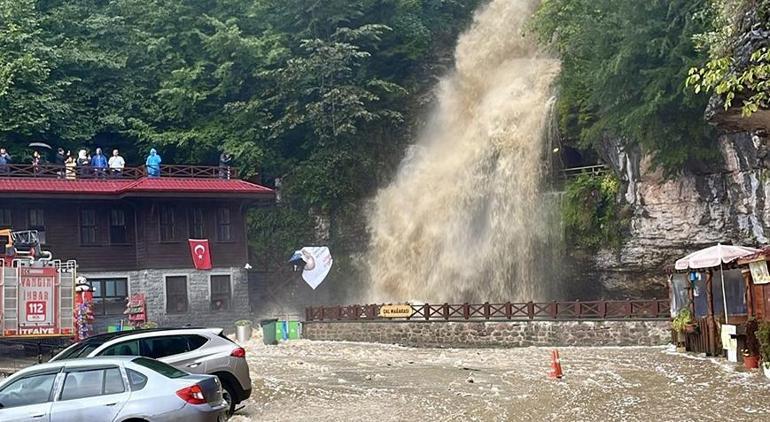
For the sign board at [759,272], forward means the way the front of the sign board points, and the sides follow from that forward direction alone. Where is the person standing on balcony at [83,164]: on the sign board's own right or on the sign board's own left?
on the sign board's own right

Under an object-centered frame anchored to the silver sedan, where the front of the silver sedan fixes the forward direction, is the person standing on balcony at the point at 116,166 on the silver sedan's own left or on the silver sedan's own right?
on the silver sedan's own right

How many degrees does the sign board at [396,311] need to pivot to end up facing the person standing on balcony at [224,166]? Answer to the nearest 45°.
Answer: approximately 135° to its right

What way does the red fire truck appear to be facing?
away from the camera

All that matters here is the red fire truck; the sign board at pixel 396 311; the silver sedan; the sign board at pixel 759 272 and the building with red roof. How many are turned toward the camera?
3

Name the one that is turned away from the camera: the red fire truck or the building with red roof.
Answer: the red fire truck

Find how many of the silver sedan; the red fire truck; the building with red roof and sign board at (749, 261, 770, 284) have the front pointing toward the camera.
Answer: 2

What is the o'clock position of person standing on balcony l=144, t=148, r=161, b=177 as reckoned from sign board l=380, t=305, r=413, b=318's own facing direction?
The person standing on balcony is roughly at 4 o'clock from the sign board.

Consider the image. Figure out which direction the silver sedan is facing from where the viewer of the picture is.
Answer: facing away from the viewer and to the left of the viewer
